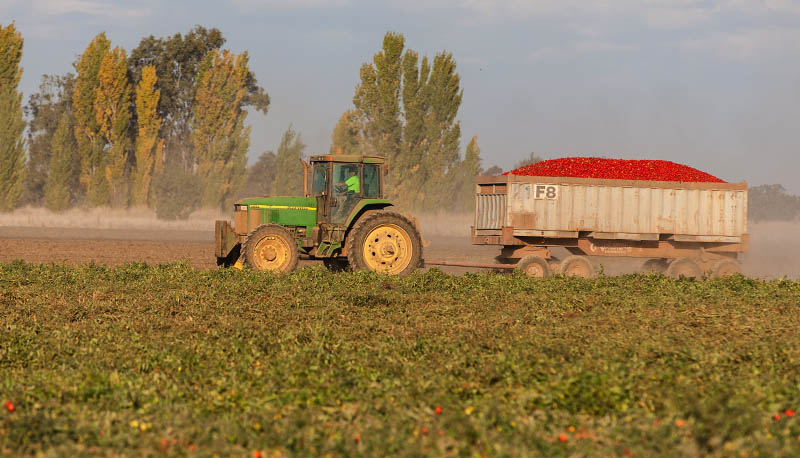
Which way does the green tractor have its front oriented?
to the viewer's left

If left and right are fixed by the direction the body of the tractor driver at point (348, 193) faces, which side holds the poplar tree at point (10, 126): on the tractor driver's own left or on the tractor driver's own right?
on the tractor driver's own right

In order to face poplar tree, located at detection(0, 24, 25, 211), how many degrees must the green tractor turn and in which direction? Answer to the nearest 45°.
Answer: approximately 45° to its right

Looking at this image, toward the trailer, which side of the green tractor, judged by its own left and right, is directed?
back

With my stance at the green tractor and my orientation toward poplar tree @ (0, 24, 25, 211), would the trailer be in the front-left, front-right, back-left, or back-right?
back-right

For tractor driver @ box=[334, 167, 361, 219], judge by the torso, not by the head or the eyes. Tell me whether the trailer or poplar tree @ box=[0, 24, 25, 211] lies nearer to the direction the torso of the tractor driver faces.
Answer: the poplar tree

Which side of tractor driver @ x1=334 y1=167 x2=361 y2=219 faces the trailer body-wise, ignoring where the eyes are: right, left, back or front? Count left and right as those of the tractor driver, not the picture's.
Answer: back

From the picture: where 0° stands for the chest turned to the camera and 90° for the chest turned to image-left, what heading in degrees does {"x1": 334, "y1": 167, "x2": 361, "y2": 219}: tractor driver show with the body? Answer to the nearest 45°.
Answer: approximately 90°
